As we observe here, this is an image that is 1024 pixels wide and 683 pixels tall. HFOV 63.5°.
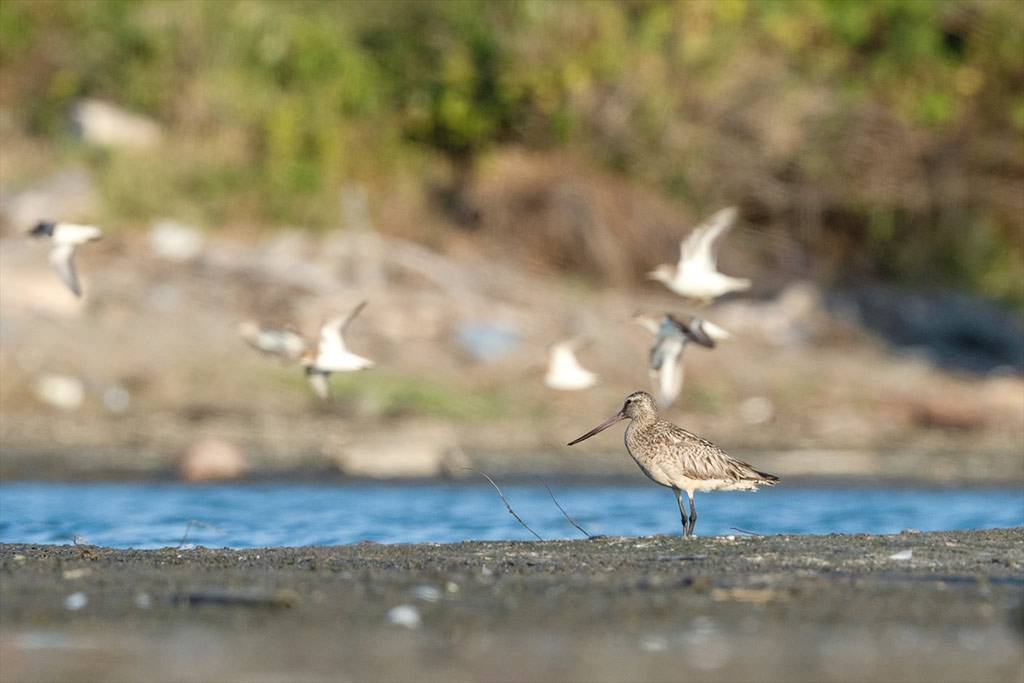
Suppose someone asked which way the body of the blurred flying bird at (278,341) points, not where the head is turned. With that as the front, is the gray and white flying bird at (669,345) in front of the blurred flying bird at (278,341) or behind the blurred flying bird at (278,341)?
behind

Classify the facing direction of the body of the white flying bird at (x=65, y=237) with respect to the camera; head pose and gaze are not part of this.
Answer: to the viewer's left

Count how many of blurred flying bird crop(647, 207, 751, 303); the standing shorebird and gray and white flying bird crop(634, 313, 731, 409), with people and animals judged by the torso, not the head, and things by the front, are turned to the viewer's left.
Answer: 3

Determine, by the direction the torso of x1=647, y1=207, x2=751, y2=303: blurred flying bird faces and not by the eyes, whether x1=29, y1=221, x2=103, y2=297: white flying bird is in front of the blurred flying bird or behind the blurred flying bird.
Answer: in front

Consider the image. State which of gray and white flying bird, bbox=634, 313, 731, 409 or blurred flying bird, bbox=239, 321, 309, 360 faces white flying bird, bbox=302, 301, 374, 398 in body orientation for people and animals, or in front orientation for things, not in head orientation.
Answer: gray and white flying bird, bbox=634, 313, 731, 409

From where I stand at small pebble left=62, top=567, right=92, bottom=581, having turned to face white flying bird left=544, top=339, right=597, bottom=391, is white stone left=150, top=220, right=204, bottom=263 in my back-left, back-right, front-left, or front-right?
front-left

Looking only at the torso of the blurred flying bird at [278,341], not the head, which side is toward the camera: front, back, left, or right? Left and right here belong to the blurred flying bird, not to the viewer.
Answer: left

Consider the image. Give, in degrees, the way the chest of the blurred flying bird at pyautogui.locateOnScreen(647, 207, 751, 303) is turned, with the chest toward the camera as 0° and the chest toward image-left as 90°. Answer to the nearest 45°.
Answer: approximately 90°

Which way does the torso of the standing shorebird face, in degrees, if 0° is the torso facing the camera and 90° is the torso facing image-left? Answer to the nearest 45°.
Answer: approximately 90°

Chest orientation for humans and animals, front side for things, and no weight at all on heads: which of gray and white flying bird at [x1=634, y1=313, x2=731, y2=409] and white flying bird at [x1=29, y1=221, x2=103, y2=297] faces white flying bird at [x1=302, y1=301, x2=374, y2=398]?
gray and white flying bird at [x1=634, y1=313, x2=731, y2=409]
